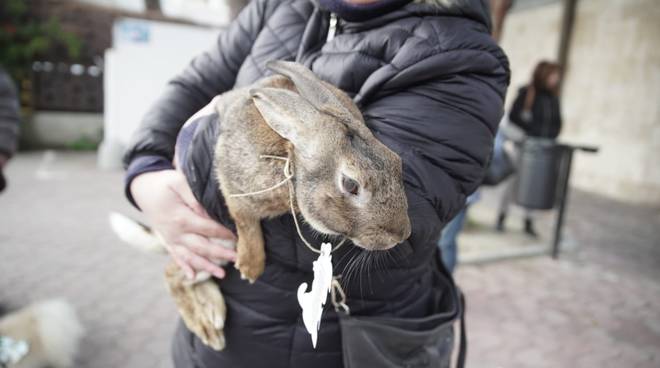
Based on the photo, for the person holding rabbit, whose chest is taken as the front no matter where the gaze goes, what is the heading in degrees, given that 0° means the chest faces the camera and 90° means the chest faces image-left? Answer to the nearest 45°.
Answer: approximately 0°

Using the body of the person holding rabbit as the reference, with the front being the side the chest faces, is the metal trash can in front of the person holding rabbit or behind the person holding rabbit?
behind

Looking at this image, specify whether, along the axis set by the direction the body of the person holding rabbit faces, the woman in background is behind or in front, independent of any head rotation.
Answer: behind

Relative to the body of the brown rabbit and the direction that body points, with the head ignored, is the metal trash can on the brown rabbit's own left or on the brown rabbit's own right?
on the brown rabbit's own left

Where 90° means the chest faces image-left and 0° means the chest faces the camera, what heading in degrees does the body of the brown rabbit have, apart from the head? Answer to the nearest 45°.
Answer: approximately 315°

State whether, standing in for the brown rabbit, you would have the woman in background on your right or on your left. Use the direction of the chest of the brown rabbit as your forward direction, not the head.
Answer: on your left
